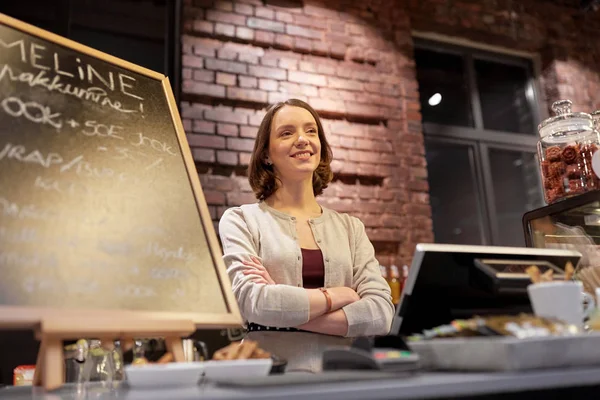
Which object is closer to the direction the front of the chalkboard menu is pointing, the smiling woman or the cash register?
the cash register

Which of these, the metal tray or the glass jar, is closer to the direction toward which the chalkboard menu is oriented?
the metal tray

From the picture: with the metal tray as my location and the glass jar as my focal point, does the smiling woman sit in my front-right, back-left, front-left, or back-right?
front-left

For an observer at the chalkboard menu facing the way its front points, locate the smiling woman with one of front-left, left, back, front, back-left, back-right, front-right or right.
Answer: left

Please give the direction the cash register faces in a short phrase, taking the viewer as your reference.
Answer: facing away from the viewer and to the left of the viewer

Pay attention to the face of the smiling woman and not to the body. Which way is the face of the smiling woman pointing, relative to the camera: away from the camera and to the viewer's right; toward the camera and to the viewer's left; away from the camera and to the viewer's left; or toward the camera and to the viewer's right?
toward the camera and to the viewer's right

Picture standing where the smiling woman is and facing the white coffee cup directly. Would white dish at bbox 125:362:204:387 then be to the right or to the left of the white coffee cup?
right

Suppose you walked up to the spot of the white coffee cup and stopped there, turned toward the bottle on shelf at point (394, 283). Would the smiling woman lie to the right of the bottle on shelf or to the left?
left

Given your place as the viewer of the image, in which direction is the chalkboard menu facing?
facing the viewer and to the right of the viewer

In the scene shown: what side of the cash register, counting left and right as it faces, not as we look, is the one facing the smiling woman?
front
